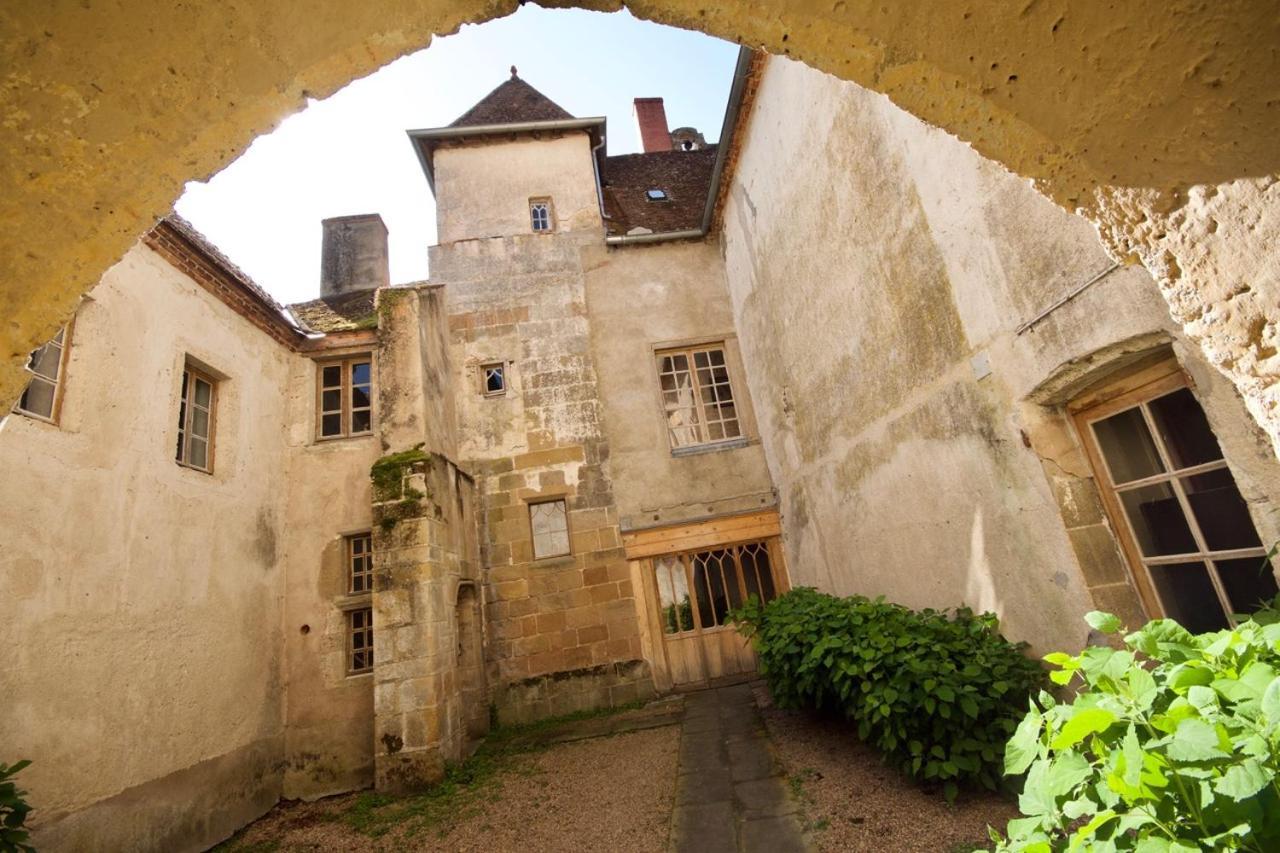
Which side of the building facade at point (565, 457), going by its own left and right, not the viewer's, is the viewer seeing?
front

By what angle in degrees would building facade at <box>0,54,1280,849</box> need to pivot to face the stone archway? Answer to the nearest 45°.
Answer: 0° — it already faces it
